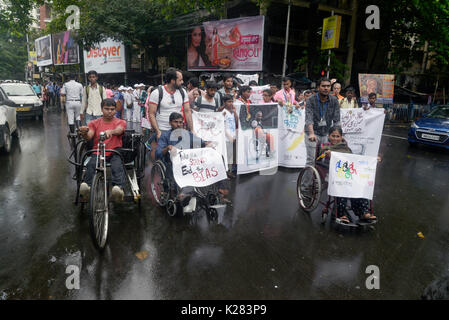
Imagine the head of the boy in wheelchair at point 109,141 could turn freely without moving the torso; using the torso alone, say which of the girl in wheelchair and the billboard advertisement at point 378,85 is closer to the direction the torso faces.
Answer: the girl in wheelchair

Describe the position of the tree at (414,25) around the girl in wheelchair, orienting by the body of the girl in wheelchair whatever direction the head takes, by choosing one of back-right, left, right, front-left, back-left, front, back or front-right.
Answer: back-left

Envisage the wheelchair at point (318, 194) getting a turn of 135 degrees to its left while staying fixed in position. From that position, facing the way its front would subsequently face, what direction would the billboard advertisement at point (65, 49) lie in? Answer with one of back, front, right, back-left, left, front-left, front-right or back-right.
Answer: front-left

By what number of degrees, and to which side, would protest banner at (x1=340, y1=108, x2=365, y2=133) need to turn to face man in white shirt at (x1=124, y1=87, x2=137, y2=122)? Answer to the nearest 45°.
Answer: approximately 135° to its right

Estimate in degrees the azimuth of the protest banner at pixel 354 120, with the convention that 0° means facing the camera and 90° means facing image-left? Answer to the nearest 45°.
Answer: approximately 0°

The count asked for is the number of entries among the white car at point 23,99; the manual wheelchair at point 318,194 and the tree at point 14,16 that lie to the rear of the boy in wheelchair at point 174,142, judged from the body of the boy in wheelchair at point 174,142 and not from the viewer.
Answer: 2

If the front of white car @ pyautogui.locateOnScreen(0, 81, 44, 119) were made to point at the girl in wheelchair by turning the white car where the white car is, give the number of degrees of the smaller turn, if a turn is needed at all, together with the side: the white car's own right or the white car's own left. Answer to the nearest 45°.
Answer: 0° — it already faces them
